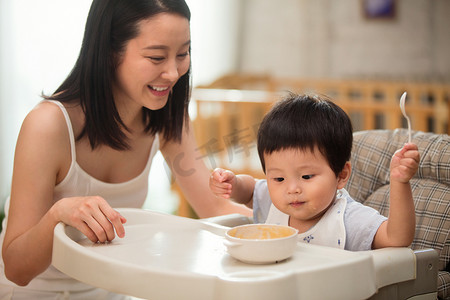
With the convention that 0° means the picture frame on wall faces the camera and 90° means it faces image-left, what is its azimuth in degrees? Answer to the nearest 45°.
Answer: approximately 0°

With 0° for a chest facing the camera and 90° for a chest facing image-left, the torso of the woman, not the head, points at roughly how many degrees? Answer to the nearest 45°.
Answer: approximately 315°

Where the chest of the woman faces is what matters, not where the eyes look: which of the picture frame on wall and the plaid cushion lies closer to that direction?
the plaid cushion

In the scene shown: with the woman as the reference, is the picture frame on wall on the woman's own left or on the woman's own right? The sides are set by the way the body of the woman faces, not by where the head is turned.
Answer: on the woman's own left
